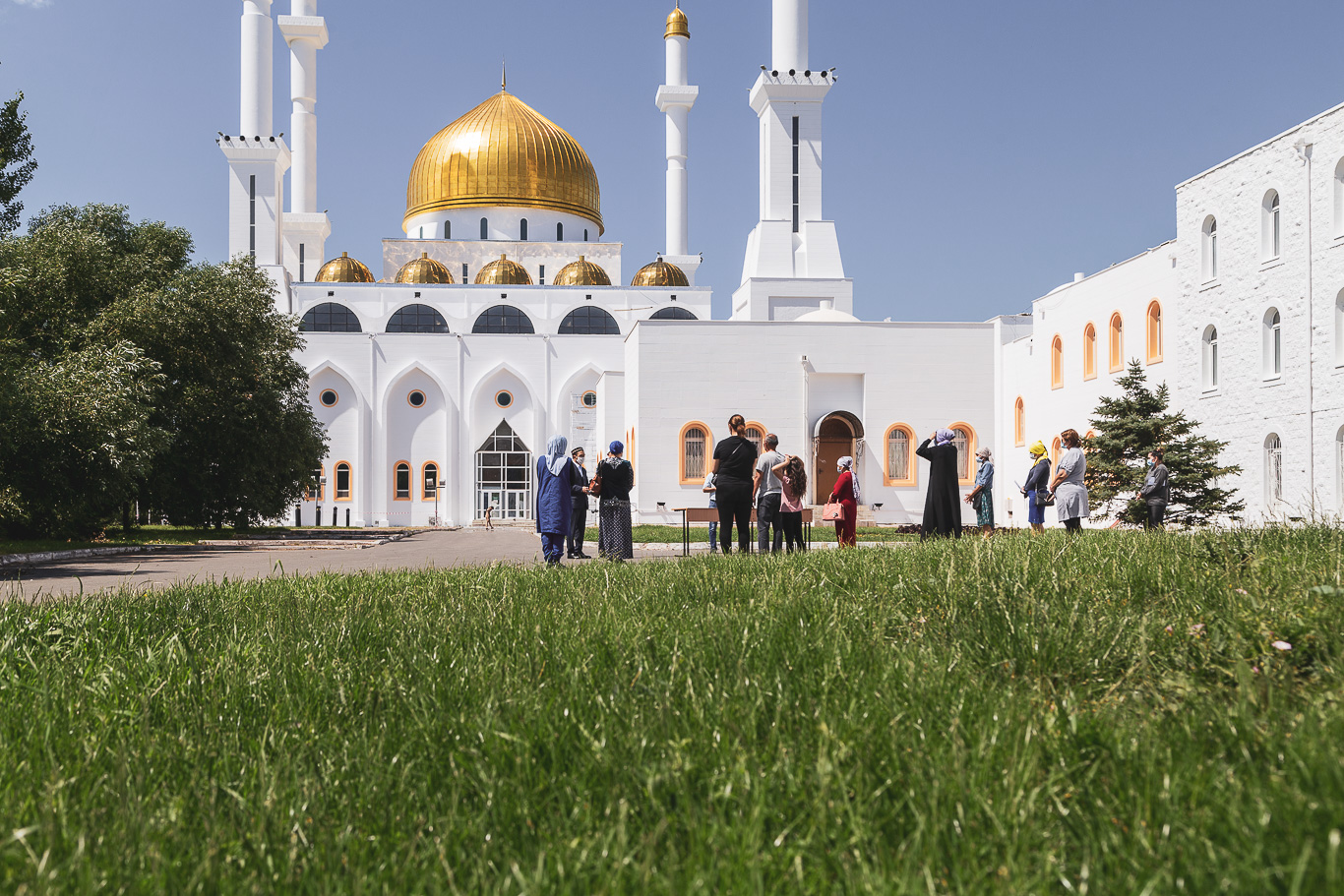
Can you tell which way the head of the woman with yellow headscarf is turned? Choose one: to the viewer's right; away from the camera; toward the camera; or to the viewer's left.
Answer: to the viewer's left

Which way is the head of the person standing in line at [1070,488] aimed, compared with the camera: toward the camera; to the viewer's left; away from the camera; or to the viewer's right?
to the viewer's left

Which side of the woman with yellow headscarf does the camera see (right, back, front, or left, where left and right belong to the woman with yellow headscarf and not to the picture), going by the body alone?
left

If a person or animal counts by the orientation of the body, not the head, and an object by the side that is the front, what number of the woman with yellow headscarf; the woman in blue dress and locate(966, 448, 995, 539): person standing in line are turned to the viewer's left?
2

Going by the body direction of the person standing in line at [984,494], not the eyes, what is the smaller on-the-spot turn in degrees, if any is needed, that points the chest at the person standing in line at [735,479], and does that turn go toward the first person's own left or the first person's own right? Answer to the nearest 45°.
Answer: approximately 45° to the first person's own left

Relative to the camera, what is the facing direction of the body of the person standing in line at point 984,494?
to the viewer's left

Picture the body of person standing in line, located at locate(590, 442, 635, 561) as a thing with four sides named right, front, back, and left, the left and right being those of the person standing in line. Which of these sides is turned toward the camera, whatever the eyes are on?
back

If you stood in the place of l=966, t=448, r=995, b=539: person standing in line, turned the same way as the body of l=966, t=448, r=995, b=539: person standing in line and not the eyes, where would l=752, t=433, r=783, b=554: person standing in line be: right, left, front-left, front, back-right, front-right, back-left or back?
front-left

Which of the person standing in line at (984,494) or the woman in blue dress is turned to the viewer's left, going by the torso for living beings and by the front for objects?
the person standing in line
